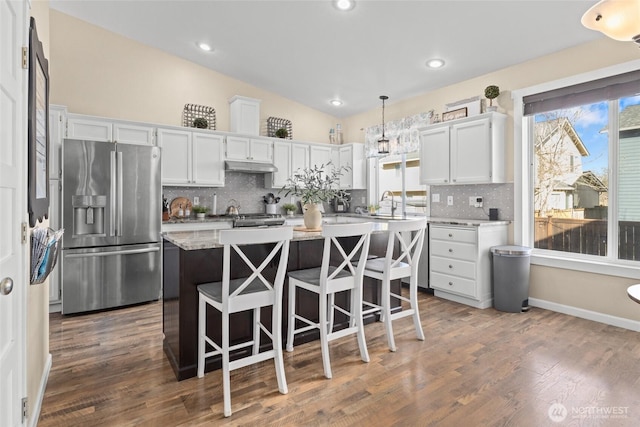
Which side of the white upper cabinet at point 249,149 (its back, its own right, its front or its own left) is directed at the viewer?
front

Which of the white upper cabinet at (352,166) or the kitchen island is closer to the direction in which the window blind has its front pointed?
the kitchen island

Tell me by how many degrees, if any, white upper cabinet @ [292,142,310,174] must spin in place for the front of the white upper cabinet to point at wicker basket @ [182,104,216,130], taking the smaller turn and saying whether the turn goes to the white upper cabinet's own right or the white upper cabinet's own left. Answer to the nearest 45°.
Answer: approximately 135° to the white upper cabinet's own right

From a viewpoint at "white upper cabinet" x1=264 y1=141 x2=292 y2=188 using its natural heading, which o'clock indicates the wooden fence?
The wooden fence is roughly at 10 o'clock from the white upper cabinet.

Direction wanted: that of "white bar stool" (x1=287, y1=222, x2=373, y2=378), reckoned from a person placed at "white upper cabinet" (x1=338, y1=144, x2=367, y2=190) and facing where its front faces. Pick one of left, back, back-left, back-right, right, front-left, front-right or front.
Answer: front-left

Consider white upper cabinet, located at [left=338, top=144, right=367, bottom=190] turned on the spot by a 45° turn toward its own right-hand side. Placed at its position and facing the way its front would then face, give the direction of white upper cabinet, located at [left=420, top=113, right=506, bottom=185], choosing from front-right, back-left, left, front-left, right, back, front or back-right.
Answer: back-left

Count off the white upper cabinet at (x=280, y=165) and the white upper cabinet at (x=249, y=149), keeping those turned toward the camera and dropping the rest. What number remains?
2

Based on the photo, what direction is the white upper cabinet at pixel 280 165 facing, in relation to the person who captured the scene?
facing the viewer

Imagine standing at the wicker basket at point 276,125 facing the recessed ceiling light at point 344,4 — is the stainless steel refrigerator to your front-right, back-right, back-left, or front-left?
front-right
